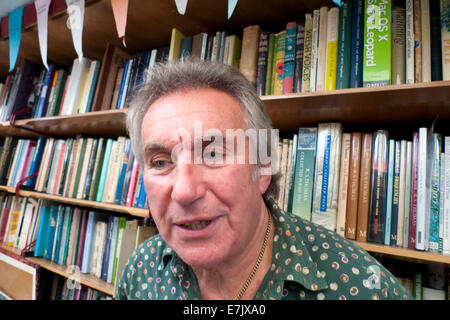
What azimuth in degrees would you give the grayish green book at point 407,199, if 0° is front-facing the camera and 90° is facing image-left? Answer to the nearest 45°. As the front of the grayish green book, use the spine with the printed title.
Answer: approximately 0°

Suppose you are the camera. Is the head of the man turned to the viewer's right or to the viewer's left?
to the viewer's left

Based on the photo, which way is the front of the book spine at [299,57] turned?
toward the camera

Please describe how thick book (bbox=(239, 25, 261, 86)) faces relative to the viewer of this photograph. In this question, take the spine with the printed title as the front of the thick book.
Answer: facing the viewer

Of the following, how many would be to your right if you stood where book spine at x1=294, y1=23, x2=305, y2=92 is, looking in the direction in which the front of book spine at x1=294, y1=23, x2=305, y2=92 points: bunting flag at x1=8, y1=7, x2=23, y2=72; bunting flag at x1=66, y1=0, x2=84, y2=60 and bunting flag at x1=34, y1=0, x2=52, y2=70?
3
